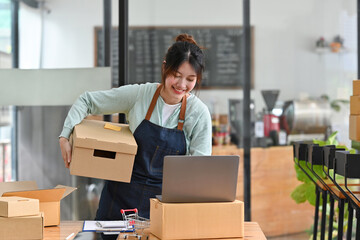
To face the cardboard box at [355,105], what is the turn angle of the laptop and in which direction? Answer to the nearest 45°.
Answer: approximately 45° to its right

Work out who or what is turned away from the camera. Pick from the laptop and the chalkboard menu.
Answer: the laptop

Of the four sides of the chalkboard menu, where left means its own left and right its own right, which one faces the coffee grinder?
left

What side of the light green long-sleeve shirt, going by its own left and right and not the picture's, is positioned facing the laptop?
front

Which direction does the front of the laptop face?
away from the camera

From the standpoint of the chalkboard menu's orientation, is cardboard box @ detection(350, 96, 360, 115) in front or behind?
in front

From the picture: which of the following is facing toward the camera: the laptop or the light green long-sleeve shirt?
the light green long-sleeve shirt

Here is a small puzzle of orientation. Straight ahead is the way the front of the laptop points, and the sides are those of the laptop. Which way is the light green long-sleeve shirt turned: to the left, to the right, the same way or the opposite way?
the opposite way

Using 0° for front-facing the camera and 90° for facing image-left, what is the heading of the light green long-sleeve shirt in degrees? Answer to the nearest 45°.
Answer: approximately 0°

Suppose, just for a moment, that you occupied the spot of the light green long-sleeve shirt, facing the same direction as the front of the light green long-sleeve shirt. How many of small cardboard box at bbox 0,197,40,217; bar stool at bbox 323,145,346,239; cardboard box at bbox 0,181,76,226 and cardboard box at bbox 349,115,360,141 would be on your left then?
2

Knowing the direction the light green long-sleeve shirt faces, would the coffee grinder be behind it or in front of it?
behind

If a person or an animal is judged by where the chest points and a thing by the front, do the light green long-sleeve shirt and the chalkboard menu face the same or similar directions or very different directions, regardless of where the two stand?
same or similar directions

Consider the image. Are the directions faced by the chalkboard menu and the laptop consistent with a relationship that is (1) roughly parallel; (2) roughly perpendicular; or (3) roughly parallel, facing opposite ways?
roughly parallel, facing opposite ways

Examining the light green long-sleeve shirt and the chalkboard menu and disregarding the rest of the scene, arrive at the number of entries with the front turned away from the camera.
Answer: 0

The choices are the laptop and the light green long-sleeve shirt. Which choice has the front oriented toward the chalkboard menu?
the laptop

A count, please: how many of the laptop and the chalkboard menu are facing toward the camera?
1

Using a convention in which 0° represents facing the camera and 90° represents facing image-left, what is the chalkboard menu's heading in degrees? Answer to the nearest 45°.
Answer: approximately 0°
